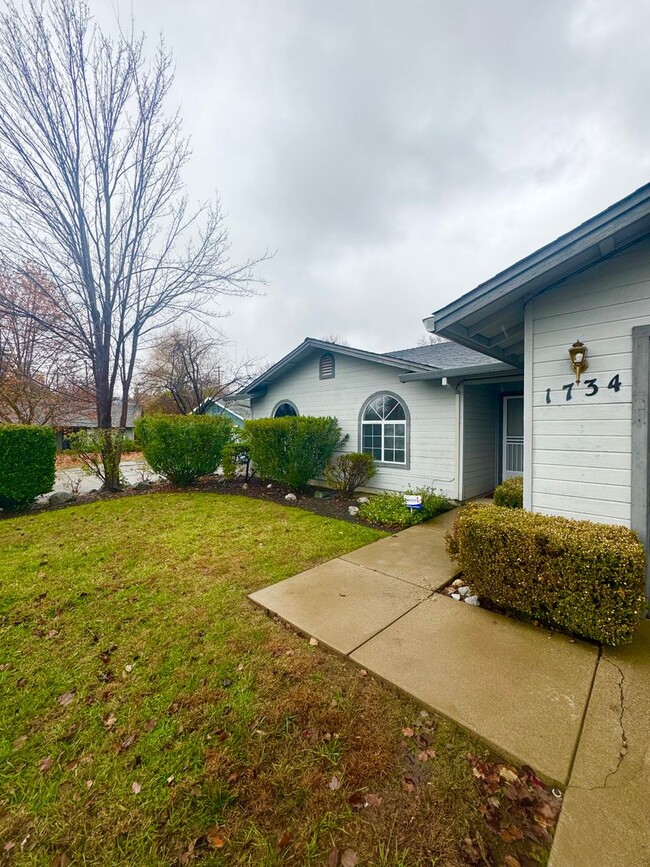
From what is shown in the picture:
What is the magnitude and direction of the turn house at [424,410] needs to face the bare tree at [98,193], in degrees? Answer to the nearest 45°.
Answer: approximately 45° to its right

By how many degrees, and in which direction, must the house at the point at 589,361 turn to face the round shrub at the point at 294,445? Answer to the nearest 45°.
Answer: approximately 90° to its right

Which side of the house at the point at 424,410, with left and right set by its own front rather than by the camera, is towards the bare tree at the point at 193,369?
right

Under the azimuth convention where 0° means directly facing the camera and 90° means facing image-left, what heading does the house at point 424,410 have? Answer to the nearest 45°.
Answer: approximately 45°

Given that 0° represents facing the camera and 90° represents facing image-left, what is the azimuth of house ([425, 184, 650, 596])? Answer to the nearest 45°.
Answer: approximately 45°

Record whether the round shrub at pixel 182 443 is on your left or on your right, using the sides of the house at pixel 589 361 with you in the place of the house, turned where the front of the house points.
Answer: on your right
